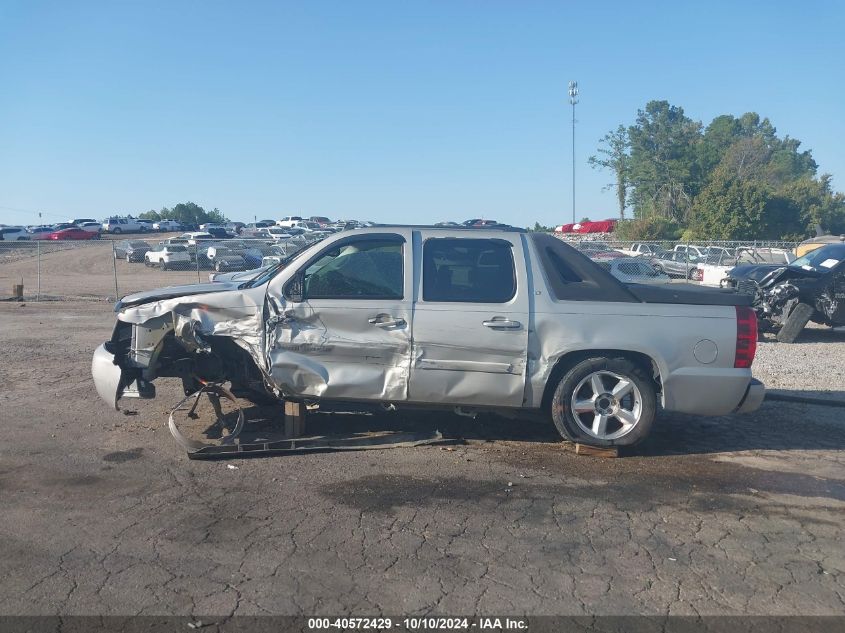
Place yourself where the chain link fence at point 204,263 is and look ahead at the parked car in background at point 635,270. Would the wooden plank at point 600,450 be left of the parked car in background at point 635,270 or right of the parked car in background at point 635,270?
right

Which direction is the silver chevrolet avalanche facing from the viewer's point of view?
to the viewer's left

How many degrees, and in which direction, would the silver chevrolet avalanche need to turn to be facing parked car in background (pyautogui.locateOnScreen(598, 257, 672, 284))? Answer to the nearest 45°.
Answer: approximately 90° to its right

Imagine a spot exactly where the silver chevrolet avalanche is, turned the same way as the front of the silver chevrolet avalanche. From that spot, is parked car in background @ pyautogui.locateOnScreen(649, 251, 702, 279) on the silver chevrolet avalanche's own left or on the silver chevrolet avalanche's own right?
on the silver chevrolet avalanche's own right

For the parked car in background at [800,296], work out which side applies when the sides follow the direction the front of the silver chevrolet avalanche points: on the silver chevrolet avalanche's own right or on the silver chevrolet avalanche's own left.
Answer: on the silver chevrolet avalanche's own right

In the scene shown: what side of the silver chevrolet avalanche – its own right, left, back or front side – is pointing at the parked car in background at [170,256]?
right

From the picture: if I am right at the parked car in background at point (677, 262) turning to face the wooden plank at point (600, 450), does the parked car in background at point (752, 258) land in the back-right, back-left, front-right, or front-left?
back-left
